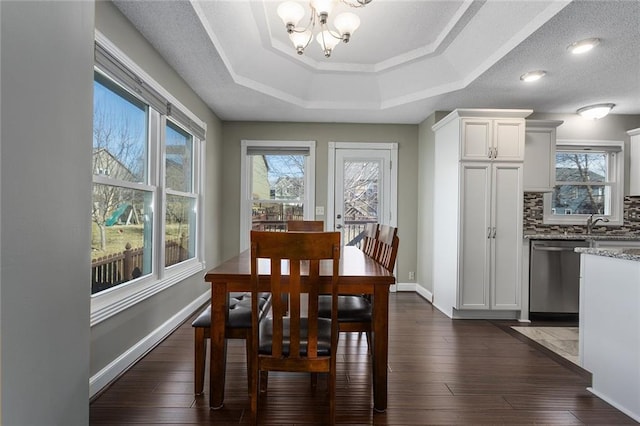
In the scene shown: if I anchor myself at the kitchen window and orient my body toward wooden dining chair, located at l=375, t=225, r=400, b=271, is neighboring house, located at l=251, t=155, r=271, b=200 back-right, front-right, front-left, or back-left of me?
front-right

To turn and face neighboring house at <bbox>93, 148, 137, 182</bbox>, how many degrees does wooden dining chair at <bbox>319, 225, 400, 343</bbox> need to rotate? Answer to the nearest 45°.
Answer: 0° — it already faces it

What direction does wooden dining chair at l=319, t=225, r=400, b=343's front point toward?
to the viewer's left

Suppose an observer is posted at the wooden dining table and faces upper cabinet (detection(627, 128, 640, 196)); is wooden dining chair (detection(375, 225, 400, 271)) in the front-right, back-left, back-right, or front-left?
front-left

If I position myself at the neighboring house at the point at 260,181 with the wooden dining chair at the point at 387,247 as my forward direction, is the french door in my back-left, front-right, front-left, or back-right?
front-left

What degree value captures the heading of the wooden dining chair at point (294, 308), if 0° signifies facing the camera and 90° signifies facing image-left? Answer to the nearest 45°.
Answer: approximately 180°

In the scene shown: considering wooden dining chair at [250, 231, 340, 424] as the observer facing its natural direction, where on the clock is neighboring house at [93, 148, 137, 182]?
The neighboring house is roughly at 10 o'clock from the wooden dining chair.

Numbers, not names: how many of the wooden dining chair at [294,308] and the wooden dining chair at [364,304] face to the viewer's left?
1

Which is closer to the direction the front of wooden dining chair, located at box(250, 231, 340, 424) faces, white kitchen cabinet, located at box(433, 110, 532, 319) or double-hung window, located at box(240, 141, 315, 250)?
the double-hung window

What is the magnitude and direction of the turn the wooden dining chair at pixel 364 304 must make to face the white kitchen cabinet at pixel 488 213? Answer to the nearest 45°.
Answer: approximately 135° to its right

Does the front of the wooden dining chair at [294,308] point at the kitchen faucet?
no

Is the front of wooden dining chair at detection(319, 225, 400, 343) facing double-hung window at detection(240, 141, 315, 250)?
no

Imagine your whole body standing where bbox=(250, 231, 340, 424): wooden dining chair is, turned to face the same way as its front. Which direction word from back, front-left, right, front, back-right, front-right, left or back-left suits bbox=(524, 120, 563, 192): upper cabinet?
front-right

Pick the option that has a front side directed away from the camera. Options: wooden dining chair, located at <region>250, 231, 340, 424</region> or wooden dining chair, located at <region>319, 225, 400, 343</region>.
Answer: wooden dining chair, located at <region>250, 231, 340, 424</region>

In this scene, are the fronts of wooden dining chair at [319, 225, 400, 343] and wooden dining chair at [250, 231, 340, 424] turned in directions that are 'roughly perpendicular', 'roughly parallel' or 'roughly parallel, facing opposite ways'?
roughly perpendicular

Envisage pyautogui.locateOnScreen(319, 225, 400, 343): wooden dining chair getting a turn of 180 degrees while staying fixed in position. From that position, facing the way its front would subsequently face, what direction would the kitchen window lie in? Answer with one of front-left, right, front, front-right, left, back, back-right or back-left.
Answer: front-left

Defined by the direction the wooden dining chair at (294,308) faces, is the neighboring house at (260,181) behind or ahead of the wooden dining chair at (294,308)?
ahead

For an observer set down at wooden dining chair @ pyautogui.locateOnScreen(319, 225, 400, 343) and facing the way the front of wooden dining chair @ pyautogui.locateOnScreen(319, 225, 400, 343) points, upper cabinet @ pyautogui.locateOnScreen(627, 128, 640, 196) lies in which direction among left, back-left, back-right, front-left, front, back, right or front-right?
back-right
